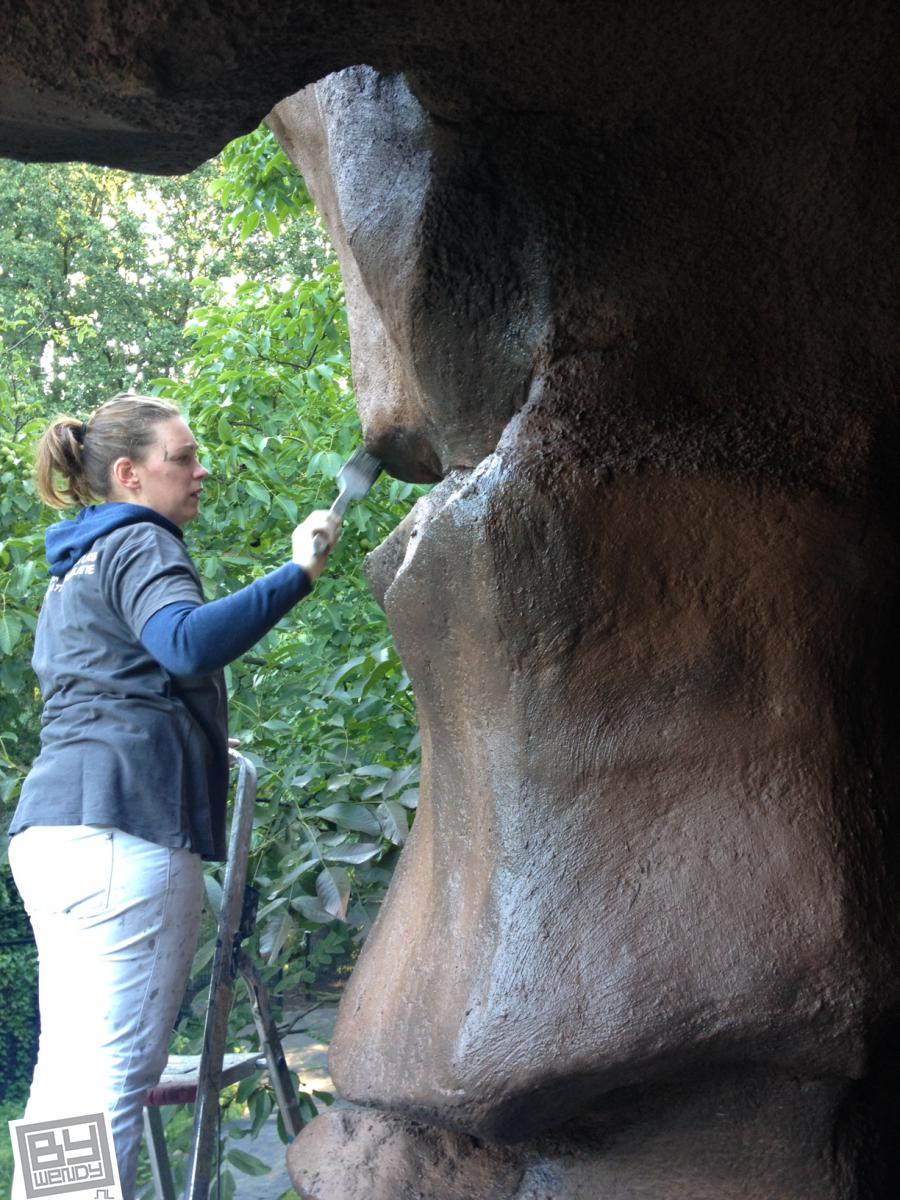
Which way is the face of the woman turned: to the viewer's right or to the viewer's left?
to the viewer's right

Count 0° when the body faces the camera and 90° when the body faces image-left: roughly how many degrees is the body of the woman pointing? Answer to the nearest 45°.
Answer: approximately 225°

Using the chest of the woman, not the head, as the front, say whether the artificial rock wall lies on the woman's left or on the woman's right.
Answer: on the woman's right
